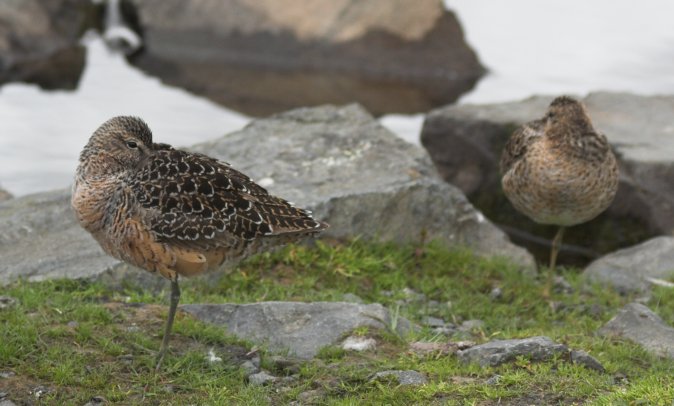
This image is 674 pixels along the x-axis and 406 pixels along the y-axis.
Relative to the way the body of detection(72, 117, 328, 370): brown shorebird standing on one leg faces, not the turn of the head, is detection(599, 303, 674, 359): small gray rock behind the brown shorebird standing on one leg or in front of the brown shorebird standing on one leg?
behind

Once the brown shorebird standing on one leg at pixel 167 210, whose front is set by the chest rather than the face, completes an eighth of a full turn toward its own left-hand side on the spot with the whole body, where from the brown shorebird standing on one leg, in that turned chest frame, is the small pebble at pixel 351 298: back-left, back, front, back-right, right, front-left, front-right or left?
back

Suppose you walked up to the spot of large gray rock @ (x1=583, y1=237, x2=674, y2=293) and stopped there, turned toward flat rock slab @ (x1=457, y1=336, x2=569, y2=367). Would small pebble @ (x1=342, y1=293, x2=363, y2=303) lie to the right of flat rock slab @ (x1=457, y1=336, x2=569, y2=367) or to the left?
right

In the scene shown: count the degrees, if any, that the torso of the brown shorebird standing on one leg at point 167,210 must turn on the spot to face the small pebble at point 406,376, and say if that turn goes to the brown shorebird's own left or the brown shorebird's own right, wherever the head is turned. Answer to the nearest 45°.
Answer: approximately 135° to the brown shorebird's own left

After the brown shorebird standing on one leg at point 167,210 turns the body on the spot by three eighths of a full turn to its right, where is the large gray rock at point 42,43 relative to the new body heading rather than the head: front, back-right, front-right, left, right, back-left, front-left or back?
front-left

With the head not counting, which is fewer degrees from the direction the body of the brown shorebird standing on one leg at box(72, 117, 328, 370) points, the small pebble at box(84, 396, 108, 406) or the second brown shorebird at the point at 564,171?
the small pebble

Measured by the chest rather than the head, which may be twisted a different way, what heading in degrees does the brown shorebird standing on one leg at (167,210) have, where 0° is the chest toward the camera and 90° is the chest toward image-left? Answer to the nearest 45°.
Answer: approximately 90°

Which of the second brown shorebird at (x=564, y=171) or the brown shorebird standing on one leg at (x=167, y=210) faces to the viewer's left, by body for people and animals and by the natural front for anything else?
the brown shorebird standing on one leg

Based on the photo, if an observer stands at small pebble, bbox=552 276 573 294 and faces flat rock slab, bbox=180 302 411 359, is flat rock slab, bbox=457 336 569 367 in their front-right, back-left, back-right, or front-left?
front-left

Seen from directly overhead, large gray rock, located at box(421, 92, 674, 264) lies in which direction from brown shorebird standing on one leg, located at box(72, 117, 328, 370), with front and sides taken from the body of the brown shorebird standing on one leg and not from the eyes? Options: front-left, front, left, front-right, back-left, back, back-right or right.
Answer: back-right
